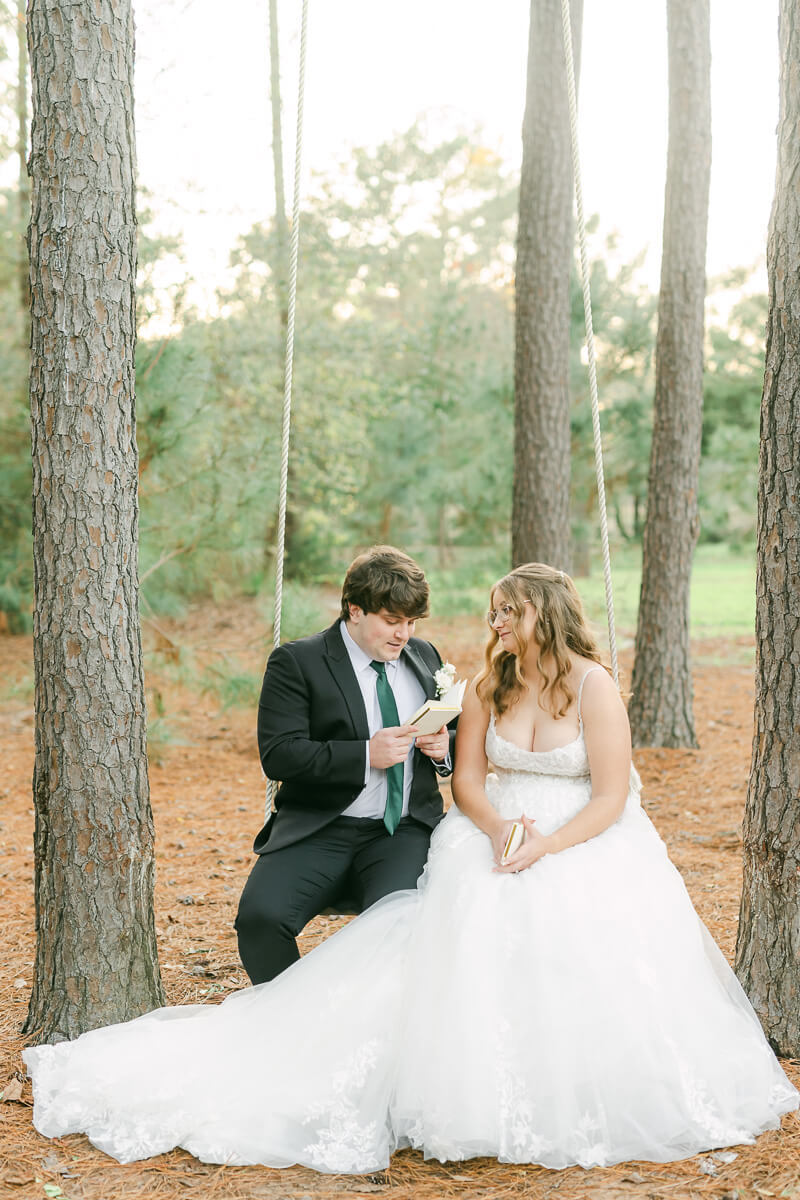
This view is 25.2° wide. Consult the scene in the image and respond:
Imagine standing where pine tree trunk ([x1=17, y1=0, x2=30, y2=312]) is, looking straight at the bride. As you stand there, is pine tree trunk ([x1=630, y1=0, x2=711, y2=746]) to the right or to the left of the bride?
left

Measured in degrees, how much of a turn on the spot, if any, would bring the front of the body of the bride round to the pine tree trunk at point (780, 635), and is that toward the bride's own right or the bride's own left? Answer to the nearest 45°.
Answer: approximately 135° to the bride's own left

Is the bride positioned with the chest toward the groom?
no

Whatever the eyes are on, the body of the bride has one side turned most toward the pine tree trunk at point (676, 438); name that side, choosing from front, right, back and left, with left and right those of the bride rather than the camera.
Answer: back

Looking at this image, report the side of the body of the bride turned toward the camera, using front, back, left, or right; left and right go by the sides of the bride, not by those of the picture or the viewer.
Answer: front

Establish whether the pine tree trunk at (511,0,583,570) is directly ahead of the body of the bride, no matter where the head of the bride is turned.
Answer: no

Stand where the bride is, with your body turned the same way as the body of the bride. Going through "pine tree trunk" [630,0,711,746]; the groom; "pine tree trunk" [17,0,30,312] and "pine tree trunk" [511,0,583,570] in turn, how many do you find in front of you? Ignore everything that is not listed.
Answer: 0

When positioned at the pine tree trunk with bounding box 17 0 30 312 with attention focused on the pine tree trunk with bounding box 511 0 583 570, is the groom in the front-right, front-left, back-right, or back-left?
front-right

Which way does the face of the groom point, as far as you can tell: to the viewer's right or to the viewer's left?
to the viewer's right

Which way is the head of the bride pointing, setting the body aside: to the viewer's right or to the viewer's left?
to the viewer's left
